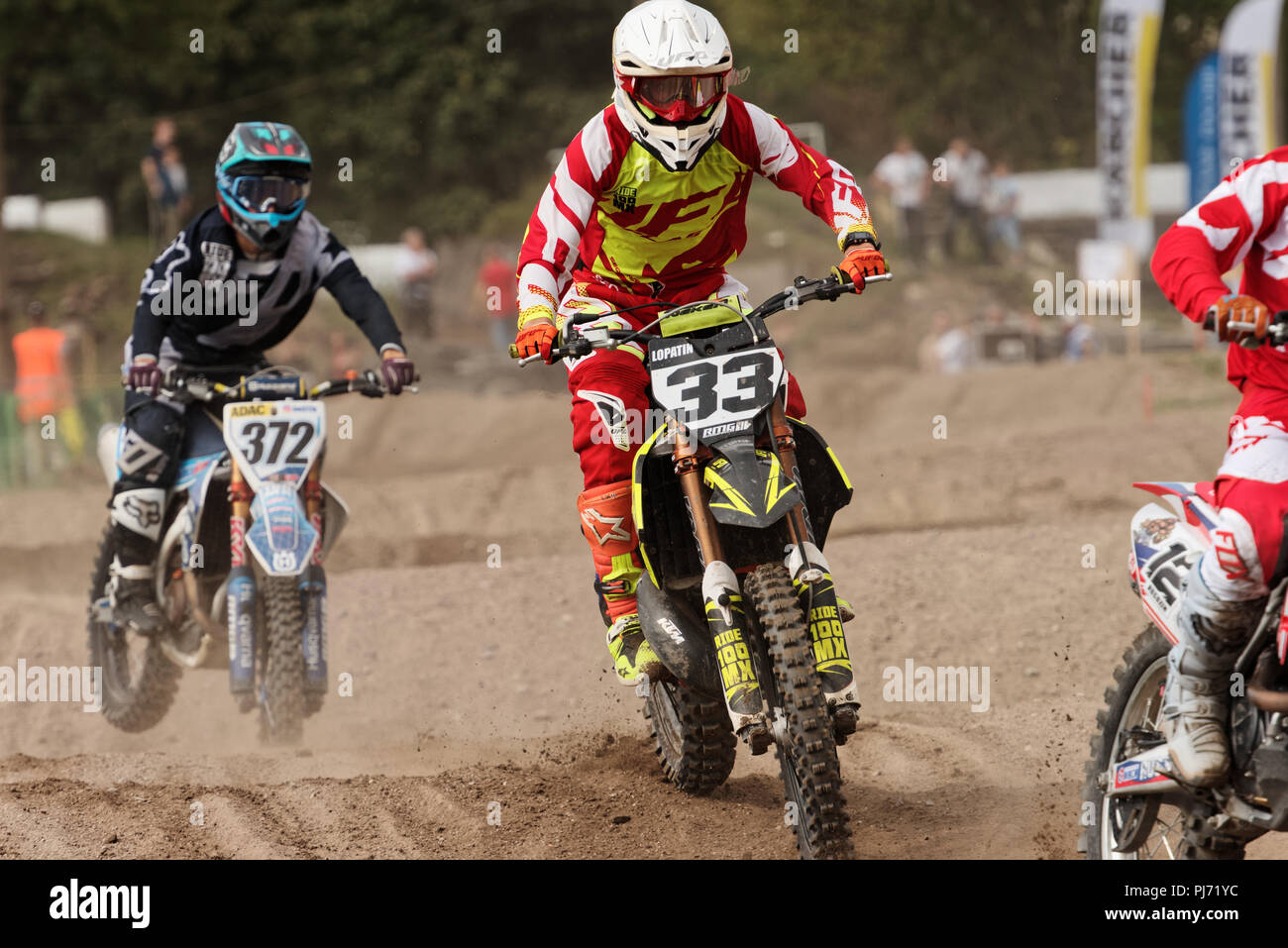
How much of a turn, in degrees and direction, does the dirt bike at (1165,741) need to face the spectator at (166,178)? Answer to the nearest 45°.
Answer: approximately 180°

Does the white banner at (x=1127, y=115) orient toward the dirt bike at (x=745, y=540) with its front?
yes

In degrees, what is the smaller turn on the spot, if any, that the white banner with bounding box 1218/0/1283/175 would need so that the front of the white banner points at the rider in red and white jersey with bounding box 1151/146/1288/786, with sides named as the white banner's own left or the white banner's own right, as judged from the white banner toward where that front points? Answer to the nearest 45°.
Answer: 0° — it already faces them

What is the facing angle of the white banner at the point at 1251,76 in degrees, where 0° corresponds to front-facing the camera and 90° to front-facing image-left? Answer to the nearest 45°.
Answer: approximately 0°

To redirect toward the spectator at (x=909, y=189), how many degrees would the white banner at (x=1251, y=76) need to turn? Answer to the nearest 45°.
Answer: approximately 135° to its right

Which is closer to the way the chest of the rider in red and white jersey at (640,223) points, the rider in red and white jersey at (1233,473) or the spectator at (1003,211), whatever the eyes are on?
the rider in red and white jersey

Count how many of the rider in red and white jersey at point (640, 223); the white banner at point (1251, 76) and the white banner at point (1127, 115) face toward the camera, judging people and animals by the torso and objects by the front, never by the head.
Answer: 3

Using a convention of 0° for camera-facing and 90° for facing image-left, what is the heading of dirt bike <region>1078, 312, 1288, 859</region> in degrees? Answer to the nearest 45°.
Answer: approximately 315°

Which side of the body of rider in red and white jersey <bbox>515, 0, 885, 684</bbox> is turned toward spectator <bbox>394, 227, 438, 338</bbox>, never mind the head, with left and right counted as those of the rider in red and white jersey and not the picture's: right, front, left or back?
back

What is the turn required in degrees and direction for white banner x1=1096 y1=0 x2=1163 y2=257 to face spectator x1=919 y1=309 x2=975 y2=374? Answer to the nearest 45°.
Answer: approximately 135° to its right

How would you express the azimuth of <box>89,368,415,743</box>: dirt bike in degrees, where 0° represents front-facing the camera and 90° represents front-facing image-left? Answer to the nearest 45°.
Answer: approximately 315°

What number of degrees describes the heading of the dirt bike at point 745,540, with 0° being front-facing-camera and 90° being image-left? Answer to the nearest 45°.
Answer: approximately 0°

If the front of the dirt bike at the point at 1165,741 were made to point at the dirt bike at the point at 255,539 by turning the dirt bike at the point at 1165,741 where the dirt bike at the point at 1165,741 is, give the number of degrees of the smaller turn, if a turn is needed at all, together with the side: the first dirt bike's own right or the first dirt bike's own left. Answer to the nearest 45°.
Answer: approximately 180°
